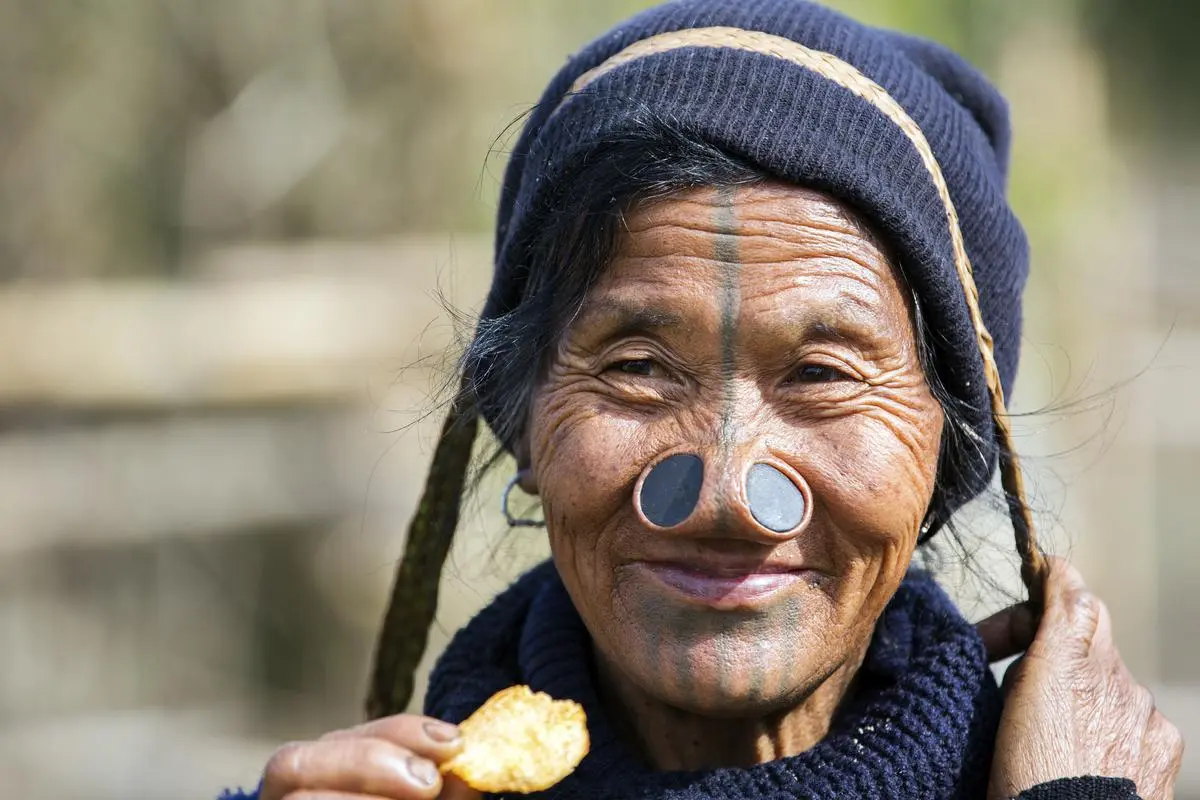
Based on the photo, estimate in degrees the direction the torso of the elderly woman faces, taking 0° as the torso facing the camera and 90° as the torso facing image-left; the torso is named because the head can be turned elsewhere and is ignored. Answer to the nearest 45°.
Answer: approximately 0°
